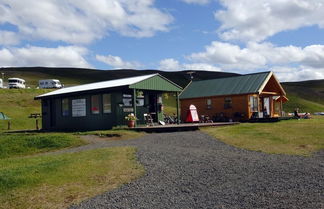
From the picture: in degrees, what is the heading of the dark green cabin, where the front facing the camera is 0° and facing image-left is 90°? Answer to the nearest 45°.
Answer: approximately 315°

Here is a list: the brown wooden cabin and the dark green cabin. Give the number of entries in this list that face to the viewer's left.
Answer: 0

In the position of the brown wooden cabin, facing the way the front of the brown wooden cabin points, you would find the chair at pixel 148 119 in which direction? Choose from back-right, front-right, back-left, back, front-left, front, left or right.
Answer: right

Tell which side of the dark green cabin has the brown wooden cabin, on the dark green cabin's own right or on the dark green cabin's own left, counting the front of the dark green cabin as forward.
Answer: on the dark green cabin's own left

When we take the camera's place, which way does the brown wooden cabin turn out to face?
facing the viewer and to the right of the viewer

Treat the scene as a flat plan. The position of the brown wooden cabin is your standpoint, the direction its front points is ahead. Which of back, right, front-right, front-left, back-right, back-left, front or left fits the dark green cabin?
right
